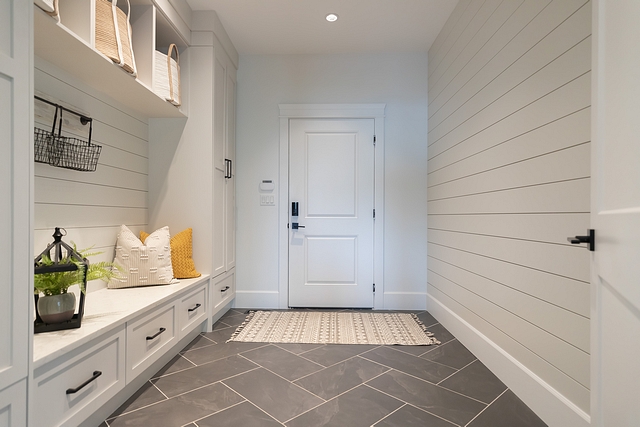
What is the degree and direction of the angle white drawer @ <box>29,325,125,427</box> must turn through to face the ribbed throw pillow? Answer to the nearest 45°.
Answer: approximately 135° to its left

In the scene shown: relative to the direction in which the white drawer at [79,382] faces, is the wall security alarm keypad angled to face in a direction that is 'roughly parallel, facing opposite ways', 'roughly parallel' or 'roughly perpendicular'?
roughly perpendicular

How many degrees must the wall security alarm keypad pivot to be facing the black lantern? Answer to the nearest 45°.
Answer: approximately 45° to its right

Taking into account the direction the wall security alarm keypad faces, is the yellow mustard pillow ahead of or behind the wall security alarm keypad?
ahead

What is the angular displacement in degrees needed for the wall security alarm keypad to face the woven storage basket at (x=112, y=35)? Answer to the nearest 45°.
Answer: approximately 45° to its right

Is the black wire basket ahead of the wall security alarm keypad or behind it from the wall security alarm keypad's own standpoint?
ahead

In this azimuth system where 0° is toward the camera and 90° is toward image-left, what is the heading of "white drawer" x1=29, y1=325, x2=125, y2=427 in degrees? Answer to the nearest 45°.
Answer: approximately 315°

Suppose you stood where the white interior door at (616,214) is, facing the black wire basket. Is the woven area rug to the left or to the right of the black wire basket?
right

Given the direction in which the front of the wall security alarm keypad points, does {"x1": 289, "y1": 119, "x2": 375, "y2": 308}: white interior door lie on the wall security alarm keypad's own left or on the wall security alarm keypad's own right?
on the wall security alarm keypad's own left

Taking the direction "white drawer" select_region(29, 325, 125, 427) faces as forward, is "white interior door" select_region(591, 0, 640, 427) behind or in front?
in front

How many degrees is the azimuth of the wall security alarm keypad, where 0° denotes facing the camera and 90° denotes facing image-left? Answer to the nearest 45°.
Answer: approximately 0°
